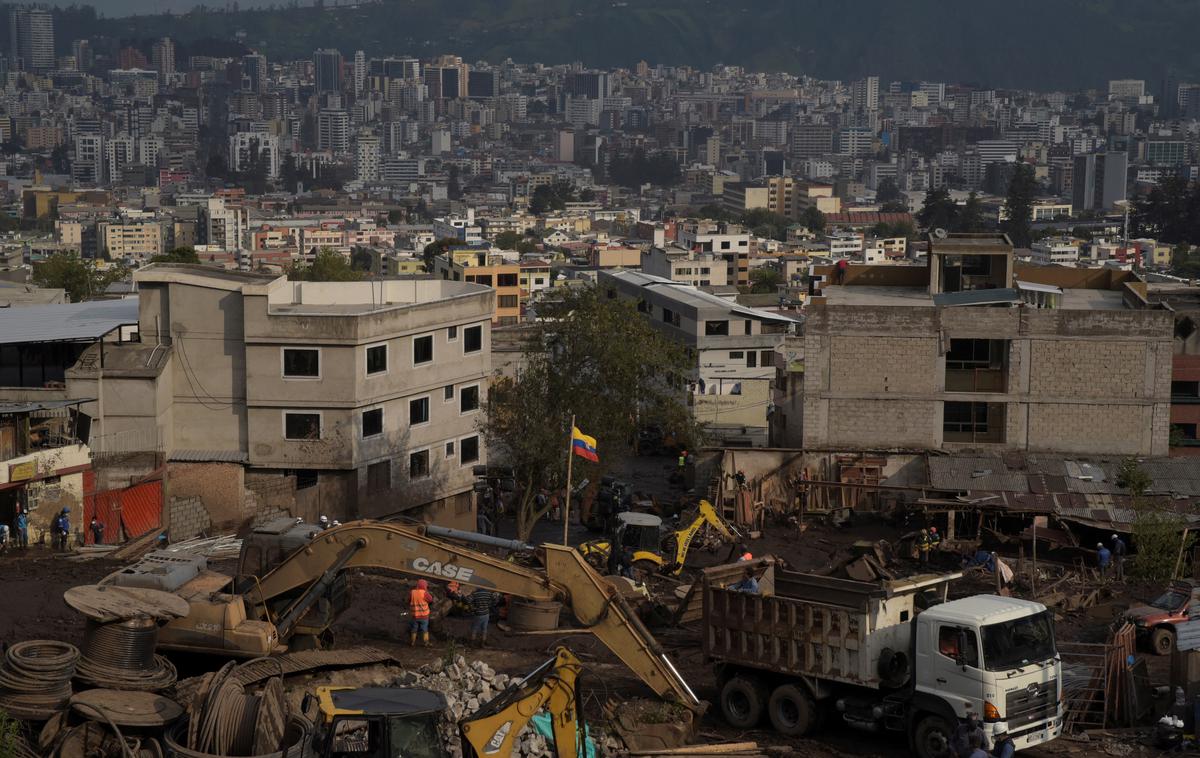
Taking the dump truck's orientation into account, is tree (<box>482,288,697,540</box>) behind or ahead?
behind

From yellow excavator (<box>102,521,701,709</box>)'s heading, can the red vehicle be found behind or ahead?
ahead

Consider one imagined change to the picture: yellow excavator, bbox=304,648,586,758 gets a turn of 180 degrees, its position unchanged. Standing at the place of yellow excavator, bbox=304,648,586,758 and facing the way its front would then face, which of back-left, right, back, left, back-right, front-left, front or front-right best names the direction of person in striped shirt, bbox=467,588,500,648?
right

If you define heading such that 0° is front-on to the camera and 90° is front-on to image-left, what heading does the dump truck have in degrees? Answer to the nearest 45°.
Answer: approximately 315°

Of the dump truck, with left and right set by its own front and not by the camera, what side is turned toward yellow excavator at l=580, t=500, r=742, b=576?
back

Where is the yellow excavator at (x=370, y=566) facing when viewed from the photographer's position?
facing to the right of the viewer

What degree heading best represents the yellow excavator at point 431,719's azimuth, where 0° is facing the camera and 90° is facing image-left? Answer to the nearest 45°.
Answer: approximately 270°

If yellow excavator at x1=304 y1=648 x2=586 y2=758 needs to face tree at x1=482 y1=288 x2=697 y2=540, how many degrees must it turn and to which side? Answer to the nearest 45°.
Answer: approximately 90° to its left

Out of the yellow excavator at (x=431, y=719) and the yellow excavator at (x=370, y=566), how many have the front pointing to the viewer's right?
2

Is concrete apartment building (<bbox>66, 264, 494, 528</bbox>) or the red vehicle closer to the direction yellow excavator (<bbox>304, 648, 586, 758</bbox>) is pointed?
the red vehicle

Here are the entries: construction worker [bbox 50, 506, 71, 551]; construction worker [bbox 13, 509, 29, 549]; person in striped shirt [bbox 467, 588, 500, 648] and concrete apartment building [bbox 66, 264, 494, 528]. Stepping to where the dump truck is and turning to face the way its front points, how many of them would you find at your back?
4

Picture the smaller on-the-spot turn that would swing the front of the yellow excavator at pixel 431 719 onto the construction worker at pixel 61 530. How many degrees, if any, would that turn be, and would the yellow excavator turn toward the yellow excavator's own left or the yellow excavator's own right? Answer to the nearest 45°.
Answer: approximately 135° to the yellow excavator's own left
